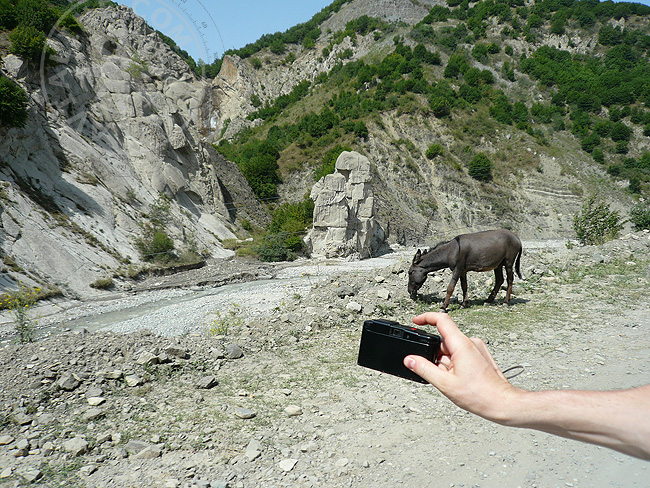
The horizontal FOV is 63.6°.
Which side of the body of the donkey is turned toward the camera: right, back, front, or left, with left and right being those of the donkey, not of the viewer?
left

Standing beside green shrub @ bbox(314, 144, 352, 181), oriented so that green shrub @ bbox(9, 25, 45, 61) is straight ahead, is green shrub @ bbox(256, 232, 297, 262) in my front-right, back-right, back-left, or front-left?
front-left

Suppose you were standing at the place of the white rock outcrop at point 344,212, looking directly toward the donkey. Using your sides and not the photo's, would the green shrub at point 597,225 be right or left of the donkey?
left

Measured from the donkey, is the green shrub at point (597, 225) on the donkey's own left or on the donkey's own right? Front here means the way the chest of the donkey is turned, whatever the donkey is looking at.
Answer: on the donkey's own right

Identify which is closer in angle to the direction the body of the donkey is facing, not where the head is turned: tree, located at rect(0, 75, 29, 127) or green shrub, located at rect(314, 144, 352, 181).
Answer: the tree

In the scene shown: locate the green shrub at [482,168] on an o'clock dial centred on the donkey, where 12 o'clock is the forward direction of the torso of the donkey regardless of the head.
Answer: The green shrub is roughly at 3 o'clock from the donkey.

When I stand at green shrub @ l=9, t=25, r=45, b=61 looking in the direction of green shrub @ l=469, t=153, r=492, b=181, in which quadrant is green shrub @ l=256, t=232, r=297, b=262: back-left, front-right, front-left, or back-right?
front-right

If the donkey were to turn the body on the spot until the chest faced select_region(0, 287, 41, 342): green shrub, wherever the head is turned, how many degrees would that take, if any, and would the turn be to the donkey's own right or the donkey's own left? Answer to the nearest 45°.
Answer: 0° — it already faces it
